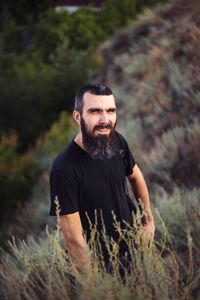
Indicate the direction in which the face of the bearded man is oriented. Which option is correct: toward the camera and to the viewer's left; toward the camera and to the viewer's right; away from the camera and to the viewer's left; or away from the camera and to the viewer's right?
toward the camera and to the viewer's right

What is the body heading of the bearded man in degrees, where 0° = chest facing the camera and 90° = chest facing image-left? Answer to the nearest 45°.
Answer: approximately 315°
